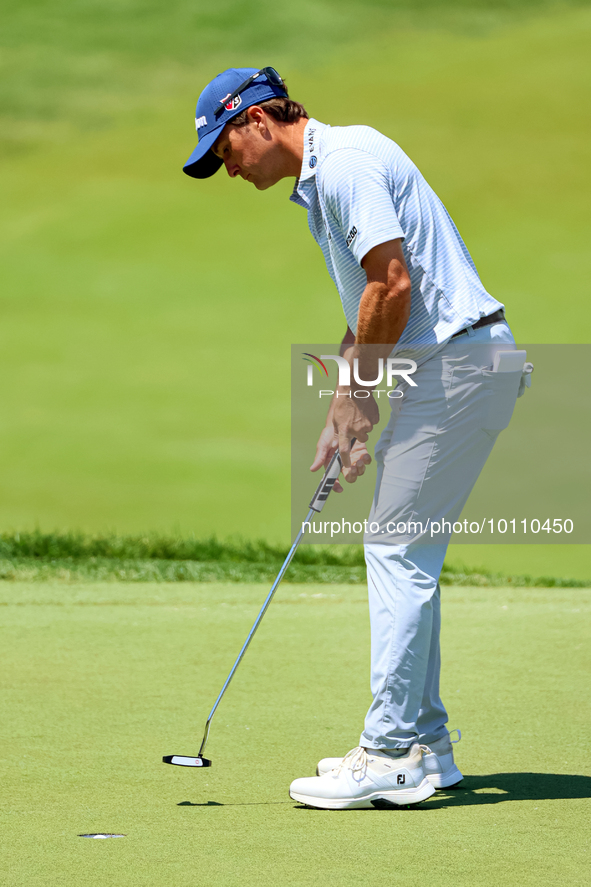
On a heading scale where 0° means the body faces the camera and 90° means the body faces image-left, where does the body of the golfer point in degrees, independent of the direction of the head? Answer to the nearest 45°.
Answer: approximately 90°

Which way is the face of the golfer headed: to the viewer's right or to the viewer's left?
to the viewer's left
